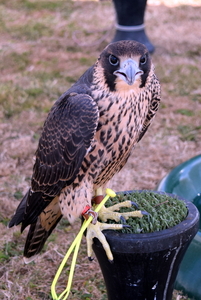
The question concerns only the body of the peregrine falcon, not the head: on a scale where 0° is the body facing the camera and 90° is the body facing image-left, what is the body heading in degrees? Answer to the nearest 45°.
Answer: approximately 315°

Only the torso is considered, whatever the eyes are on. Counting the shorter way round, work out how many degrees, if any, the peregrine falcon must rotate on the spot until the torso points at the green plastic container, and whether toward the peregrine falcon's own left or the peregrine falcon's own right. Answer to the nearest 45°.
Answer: approximately 90° to the peregrine falcon's own left
